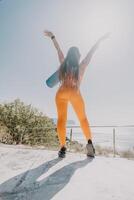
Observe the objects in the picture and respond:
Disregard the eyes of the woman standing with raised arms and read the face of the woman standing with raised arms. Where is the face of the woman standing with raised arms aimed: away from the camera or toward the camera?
away from the camera

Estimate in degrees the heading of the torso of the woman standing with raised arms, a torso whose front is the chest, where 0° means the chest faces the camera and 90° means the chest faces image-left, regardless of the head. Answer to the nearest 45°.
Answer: approximately 180°
